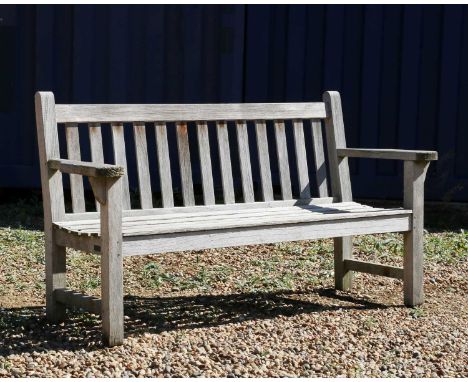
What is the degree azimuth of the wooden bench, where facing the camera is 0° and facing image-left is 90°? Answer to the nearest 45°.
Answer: approximately 315°
